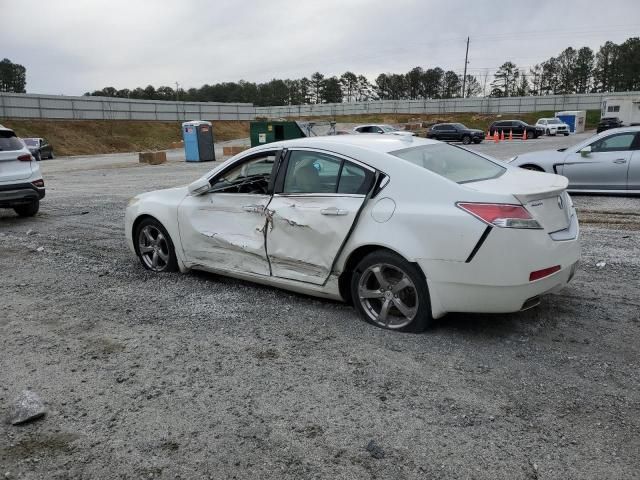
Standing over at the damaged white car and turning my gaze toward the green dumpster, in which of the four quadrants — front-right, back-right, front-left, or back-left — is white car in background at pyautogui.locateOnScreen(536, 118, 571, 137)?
front-right

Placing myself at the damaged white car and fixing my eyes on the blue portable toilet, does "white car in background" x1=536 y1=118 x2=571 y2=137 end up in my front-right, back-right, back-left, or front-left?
front-right

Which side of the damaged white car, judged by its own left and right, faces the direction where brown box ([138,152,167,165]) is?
front

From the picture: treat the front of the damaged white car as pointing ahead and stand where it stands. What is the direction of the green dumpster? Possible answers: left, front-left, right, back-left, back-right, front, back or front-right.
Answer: front-right

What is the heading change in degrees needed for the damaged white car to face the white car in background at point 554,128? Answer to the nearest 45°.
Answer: approximately 45° to its right

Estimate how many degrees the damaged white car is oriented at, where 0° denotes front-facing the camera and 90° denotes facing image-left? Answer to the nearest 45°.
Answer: approximately 135°

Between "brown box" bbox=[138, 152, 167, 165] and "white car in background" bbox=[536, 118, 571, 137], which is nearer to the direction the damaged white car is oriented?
the brown box

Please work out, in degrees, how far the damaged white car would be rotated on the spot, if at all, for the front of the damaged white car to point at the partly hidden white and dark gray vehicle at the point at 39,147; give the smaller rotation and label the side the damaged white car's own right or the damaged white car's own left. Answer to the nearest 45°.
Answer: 0° — it already faces it
